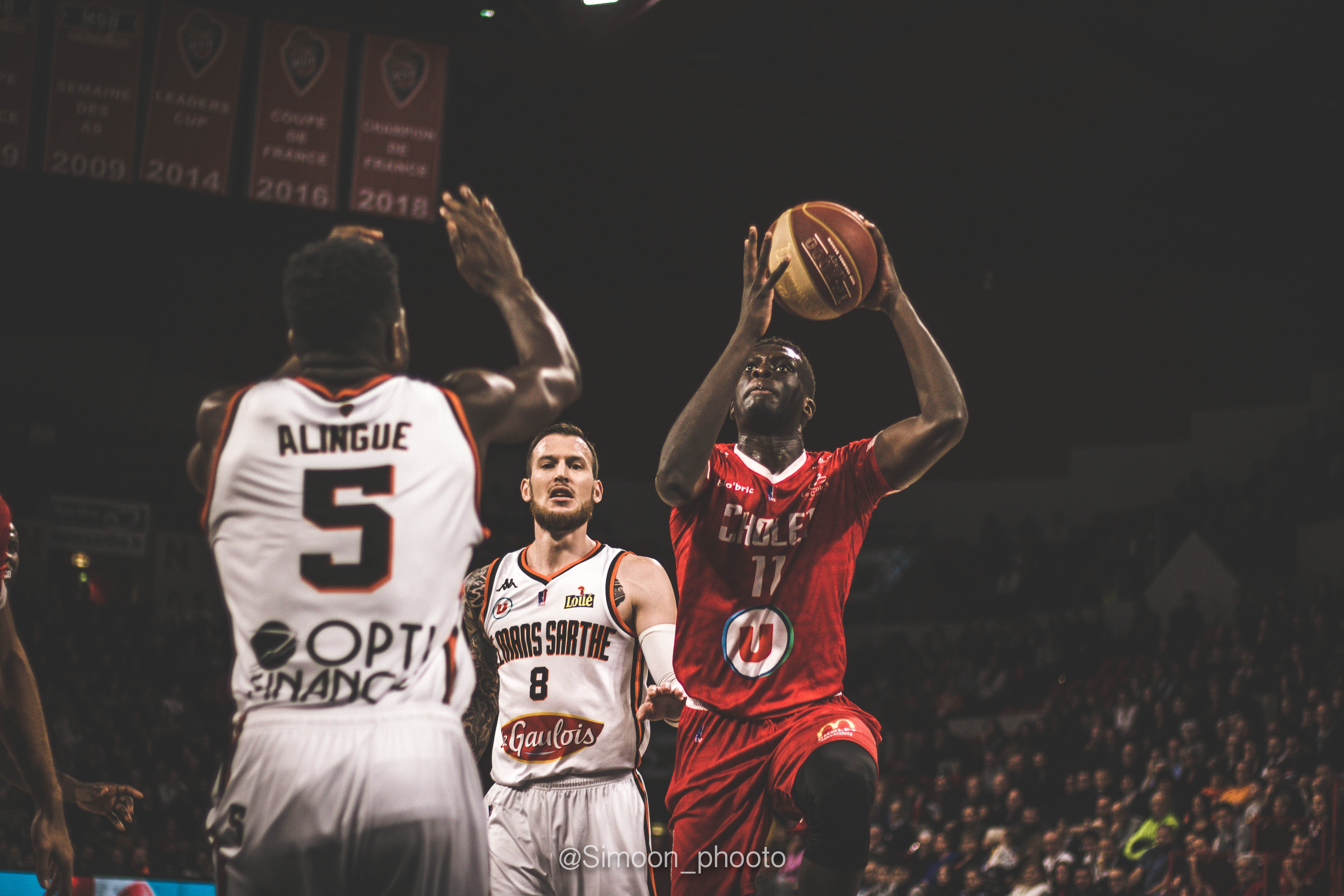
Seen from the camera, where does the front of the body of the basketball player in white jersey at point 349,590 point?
away from the camera

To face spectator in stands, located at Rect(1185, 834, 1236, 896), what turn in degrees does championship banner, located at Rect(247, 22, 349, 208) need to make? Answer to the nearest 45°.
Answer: approximately 45° to its left

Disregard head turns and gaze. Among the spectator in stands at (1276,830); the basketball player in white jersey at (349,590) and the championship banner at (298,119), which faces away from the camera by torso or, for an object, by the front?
the basketball player in white jersey

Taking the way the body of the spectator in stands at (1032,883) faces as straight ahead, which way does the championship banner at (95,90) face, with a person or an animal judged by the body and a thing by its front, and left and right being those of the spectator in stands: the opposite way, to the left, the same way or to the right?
the same way

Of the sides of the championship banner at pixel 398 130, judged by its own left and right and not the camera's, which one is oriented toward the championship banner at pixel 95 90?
right

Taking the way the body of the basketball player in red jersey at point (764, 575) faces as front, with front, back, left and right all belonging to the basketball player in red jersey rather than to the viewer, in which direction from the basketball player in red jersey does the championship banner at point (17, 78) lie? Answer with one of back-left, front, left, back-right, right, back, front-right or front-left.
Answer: back-right

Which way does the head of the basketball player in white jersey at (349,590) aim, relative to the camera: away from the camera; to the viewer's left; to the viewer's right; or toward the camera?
away from the camera

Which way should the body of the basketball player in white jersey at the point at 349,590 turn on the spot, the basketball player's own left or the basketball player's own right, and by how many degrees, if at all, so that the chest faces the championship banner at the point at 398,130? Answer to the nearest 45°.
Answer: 0° — they already face it

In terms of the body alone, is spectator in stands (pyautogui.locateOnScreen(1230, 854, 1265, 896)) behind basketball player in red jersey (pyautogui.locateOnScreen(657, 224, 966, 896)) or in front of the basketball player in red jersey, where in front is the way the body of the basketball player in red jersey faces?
behind

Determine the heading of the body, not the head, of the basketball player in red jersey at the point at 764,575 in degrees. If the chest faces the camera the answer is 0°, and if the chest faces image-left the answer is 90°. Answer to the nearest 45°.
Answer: approximately 0°

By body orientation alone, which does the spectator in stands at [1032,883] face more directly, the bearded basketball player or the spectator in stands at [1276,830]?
the bearded basketball player
